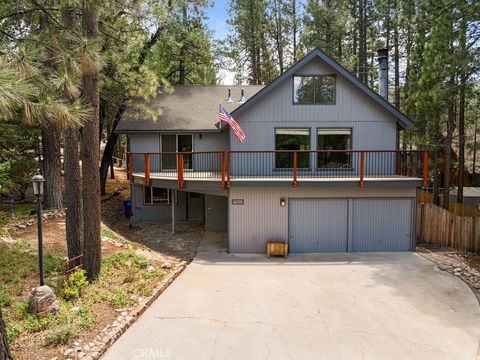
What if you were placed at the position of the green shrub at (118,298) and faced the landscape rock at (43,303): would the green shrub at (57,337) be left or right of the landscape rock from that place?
left

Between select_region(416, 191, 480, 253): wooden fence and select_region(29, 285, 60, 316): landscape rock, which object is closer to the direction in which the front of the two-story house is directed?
the landscape rock

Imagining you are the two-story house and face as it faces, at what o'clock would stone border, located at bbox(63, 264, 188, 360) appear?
The stone border is roughly at 1 o'clock from the two-story house.

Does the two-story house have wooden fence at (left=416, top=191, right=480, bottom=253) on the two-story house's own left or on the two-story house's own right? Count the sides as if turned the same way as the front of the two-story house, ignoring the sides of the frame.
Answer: on the two-story house's own left

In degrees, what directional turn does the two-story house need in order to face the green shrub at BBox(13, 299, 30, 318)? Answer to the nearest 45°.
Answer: approximately 45° to its right

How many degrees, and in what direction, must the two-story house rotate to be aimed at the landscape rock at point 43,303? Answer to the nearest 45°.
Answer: approximately 45° to its right

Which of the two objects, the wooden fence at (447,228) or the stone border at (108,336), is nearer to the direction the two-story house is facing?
the stone border

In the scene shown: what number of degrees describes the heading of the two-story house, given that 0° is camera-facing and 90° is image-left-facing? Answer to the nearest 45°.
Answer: approximately 0°

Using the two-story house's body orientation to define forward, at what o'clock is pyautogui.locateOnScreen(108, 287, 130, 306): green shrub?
The green shrub is roughly at 1 o'clock from the two-story house.

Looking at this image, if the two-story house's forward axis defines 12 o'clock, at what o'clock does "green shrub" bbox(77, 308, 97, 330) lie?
The green shrub is roughly at 1 o'clock from the two-story house.

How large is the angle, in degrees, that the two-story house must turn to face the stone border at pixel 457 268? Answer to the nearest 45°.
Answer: approximately 45° to its left
